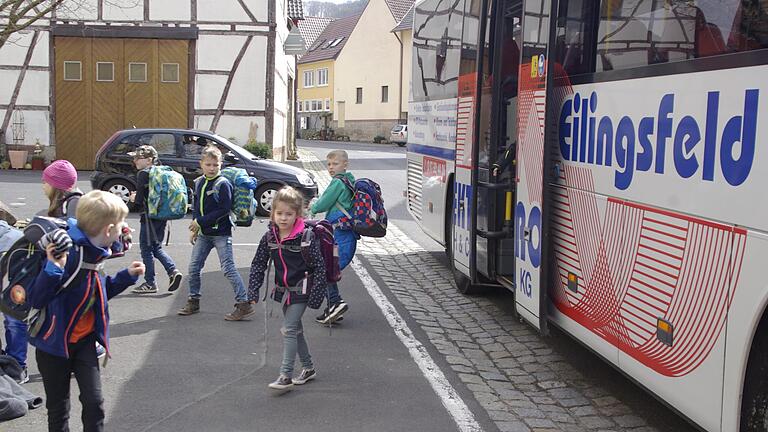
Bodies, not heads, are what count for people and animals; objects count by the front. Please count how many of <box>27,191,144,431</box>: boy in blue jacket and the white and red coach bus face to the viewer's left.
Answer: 0

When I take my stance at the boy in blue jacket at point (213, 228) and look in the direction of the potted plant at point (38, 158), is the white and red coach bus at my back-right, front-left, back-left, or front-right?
back-right

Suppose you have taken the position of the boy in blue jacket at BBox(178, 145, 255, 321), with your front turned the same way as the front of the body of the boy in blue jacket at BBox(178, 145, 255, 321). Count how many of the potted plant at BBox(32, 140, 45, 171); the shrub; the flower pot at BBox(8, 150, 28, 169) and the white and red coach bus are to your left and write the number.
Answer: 1

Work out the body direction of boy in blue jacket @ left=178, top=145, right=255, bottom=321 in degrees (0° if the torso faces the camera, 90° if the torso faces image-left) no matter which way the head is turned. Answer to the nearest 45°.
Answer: approximately 45°

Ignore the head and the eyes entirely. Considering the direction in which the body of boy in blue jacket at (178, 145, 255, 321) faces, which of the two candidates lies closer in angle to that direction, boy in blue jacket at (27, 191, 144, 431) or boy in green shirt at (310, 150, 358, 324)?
the boy in blue jacket

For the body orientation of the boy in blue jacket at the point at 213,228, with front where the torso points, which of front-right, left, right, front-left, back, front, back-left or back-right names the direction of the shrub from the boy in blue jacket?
back-right

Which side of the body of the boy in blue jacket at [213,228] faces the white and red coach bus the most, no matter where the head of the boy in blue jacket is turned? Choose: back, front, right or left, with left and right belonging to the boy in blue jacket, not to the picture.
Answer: left

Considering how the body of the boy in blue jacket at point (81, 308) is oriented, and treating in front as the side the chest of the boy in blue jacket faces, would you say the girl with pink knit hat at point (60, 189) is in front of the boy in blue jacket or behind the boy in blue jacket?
behind
